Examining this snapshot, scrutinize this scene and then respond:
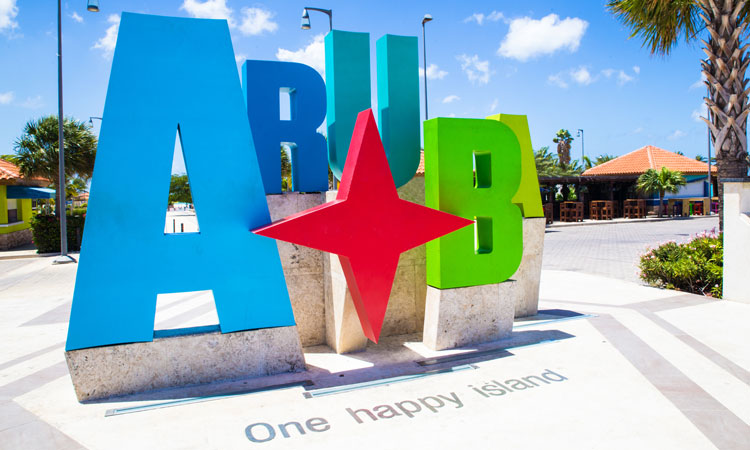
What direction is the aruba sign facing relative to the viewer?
toward the camera

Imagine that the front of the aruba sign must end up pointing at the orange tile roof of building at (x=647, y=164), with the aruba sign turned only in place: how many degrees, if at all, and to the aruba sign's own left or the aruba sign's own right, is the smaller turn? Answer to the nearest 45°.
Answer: approximately 135° to the aruba sign's own left

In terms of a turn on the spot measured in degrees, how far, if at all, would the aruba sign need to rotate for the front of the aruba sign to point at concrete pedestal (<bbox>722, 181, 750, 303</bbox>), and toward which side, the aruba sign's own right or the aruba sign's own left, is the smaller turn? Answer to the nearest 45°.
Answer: approximately 90° to the aruba sign's own left

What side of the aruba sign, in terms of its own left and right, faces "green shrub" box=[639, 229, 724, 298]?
left

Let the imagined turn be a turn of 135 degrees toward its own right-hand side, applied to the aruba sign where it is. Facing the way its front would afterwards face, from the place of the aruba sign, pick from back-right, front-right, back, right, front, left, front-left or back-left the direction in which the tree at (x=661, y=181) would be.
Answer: right

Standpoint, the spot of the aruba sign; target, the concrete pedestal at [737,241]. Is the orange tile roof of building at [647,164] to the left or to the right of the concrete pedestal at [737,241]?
left

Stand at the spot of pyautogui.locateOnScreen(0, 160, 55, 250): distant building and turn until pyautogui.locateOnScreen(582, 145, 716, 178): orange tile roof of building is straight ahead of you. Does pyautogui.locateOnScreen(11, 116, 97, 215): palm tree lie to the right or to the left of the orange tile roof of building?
left

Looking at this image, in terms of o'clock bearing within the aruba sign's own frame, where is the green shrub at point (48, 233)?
The green shrub is roughly at 5 o'clock from the aruba sign.
